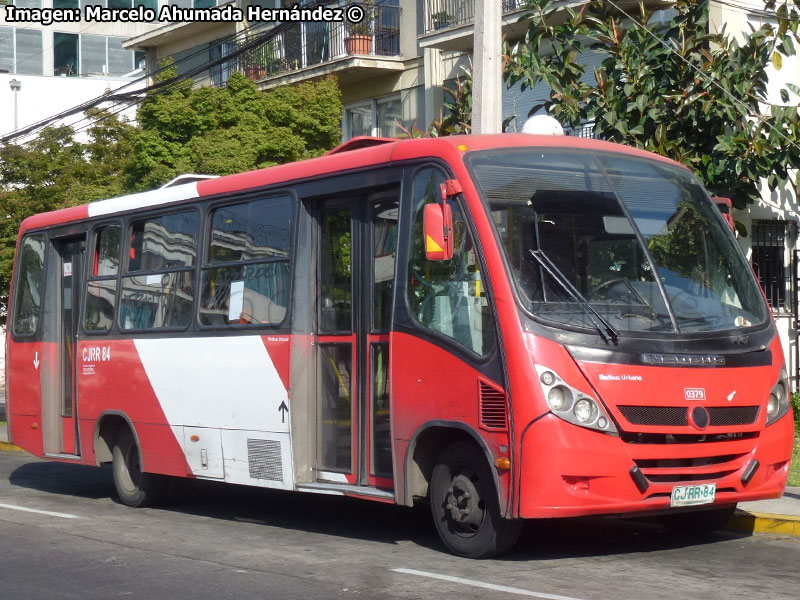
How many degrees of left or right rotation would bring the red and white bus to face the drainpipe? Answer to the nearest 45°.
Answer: approximately 135° to its left

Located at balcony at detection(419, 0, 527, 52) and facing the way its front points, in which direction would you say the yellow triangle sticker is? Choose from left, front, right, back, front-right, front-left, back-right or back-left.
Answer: front-left

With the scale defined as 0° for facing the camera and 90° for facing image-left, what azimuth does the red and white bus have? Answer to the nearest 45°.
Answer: approximately 315°

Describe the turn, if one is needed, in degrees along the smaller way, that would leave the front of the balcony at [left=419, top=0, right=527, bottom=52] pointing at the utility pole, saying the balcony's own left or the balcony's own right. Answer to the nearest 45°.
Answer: approximately 45° to the balcony's own left

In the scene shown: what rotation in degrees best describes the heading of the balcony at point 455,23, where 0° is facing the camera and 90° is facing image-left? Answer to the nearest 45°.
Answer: approximately 45°

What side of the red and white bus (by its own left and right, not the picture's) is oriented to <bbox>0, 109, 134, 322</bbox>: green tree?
back

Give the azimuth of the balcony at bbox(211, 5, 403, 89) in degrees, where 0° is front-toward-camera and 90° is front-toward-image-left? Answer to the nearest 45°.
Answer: approximately 45°

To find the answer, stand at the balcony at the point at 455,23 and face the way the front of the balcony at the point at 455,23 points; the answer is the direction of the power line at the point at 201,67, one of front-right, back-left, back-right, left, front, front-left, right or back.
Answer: right

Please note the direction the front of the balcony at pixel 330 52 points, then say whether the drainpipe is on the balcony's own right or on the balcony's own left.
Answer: on the balcony's own right

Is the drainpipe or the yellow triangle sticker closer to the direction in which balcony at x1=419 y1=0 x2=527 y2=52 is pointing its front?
the yellow triangle sticker

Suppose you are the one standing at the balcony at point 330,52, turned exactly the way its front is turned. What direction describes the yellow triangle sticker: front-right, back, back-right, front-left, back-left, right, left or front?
front-left

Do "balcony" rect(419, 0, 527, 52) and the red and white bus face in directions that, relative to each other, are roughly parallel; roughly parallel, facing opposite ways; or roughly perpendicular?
roughly perpendicular

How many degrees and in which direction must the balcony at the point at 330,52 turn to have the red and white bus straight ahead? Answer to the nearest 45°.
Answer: approximately 45° to its left

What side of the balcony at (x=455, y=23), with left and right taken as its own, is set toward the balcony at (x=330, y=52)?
right

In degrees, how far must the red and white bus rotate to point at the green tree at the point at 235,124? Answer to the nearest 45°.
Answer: approximately 135° to its left
